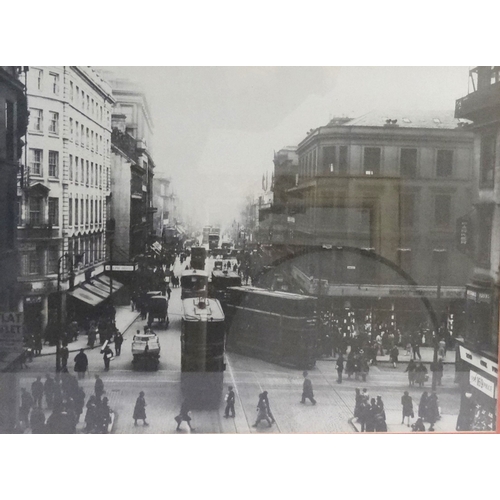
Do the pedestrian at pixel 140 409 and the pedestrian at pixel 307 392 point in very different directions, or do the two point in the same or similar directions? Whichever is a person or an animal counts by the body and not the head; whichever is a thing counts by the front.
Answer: very different directions

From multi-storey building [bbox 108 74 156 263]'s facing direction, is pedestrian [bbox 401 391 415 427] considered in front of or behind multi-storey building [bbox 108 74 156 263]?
in front

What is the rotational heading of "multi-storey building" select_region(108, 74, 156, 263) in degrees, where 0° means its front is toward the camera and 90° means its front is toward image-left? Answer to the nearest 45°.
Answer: approximately 270°
